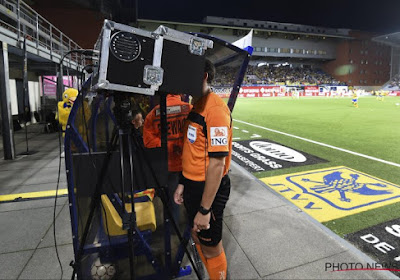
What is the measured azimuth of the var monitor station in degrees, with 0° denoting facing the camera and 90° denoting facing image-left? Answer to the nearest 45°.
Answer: approximately 270°
